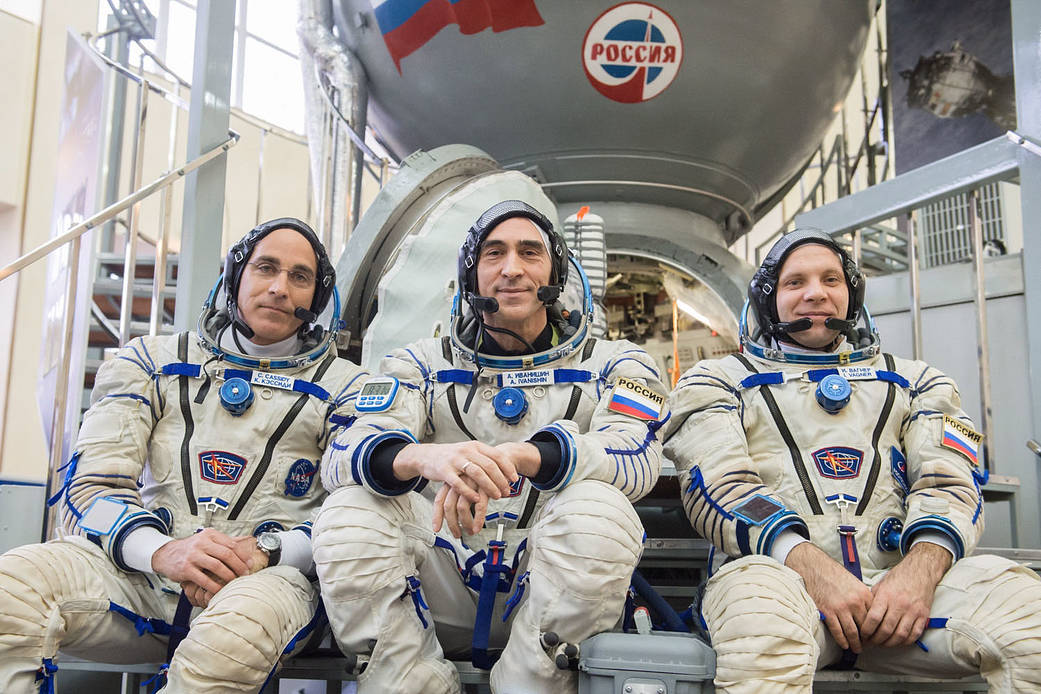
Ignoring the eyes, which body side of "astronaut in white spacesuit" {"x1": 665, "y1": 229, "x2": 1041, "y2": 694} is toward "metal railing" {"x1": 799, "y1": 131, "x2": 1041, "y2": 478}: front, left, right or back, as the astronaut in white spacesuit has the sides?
back

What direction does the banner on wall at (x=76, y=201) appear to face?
to the viewer's right

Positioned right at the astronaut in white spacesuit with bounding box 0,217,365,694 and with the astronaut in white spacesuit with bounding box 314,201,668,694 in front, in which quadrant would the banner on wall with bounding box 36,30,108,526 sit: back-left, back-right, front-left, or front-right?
back-left

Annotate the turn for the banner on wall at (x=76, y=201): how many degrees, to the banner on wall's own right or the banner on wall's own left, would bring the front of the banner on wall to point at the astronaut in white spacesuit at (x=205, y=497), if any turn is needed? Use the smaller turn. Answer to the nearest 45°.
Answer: approximately 90° to the banner on wall's own right

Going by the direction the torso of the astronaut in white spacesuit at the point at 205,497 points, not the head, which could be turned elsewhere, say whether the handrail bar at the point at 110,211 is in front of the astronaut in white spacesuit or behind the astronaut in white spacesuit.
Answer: behind

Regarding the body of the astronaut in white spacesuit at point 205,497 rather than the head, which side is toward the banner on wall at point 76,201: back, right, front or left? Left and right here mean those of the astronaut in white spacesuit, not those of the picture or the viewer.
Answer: back
